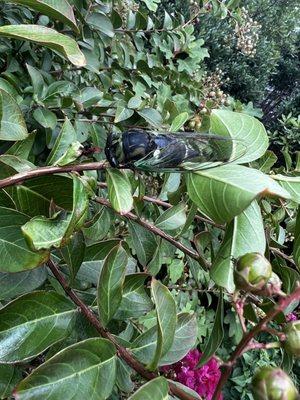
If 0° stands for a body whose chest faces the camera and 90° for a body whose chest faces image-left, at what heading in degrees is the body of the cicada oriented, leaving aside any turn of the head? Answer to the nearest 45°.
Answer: approximately 90°
